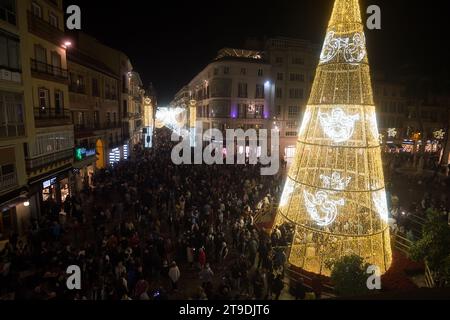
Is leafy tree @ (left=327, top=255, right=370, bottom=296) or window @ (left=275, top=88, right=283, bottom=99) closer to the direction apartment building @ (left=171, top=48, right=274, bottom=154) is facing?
the leafy tree

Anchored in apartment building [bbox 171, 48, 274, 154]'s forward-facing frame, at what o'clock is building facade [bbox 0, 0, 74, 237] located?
The building facade is roughly at 1 o'clock from the apartment building.

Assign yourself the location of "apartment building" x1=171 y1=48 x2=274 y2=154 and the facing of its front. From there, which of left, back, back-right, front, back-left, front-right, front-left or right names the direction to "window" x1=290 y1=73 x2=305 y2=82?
left

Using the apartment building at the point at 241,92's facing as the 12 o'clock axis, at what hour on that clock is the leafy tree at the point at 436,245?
The leafy tree is roughly at 12 o'clock from the apartment building.

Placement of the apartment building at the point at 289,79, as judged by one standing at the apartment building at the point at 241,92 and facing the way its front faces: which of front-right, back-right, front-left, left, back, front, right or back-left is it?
left

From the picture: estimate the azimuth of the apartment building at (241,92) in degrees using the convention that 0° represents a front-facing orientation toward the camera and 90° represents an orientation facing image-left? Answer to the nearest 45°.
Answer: approximately 0°

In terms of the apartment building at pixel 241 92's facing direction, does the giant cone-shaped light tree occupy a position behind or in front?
in front

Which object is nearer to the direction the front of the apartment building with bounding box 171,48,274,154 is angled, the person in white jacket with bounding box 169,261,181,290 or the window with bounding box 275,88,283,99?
the person in white jacket

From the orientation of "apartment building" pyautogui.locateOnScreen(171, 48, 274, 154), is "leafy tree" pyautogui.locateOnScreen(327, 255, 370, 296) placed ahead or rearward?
ahead

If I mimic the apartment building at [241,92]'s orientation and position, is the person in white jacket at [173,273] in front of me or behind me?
in front

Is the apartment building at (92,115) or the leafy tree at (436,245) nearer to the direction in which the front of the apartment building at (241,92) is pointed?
the leafy tree

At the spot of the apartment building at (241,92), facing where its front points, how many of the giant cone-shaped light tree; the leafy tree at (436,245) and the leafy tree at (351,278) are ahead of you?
3

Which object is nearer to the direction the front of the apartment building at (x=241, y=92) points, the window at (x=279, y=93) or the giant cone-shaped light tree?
the giant cone-shaped light tree

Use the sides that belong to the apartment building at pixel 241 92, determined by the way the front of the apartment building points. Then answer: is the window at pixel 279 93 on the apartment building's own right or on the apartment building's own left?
on the apartment building's own left
